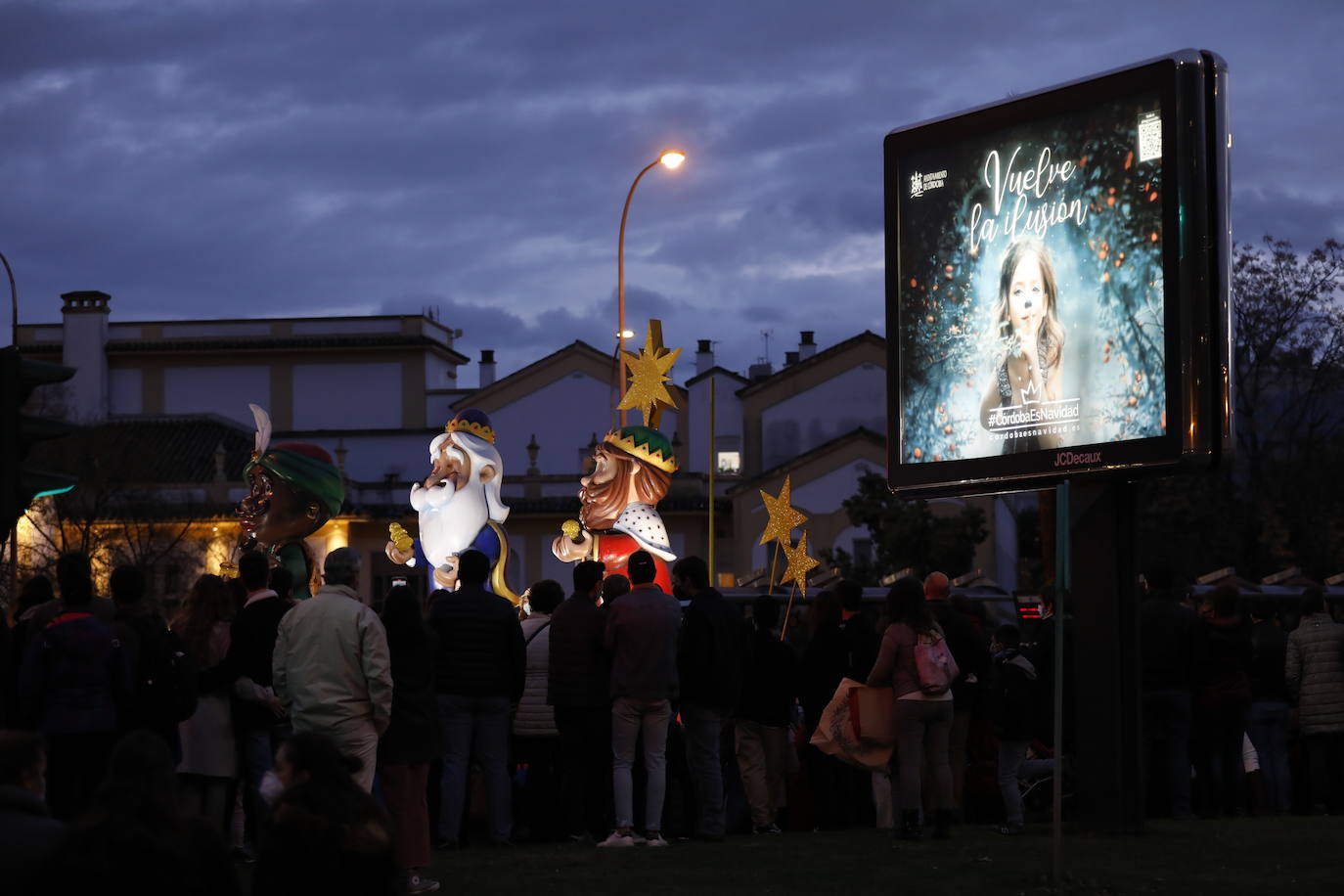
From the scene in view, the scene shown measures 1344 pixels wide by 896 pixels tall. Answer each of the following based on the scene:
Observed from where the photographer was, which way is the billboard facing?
facing the viewer and to the left of the viewer

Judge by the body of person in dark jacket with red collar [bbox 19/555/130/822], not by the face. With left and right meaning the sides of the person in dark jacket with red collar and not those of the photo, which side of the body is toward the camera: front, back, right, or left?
back

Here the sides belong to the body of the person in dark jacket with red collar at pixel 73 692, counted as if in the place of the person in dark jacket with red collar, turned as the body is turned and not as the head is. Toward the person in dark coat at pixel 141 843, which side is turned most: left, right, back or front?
back

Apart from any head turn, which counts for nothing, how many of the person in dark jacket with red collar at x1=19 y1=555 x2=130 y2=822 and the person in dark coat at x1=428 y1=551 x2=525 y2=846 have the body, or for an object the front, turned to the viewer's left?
0

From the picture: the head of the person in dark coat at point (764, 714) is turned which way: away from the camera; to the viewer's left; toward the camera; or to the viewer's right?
away from the camera

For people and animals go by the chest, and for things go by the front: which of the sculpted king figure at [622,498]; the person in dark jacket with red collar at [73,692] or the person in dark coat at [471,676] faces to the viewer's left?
the sculpted king figure

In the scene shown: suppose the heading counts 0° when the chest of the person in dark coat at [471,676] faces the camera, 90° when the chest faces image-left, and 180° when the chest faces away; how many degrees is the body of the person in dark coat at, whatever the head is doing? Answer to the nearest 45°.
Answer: approximately 180°

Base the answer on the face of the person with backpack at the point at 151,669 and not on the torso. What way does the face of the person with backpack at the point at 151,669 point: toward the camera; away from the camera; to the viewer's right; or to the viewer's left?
away from the camera

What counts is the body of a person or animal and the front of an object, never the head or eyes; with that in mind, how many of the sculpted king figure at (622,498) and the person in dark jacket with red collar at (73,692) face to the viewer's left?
1

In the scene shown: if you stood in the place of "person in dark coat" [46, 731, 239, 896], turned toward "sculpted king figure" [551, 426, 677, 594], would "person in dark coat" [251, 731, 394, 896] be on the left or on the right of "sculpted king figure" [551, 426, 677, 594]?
right

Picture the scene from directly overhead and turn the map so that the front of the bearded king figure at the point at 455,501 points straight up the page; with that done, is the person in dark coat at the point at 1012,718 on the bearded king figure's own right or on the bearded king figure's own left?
on the bearded king figure's own left

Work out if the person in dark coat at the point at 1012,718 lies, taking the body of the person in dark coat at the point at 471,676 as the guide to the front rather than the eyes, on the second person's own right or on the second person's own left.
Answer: on the second person's own right

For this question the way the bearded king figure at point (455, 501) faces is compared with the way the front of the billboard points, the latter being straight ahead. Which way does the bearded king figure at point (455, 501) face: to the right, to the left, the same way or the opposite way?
the same way

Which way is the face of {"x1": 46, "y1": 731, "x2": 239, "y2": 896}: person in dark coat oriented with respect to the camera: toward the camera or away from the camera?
away from the camera

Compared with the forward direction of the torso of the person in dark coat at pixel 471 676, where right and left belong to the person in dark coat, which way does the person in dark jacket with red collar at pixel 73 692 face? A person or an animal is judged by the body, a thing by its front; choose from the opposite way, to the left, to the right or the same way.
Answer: the same way

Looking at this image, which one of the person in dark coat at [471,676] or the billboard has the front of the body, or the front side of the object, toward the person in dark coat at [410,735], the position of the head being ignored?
the billboard

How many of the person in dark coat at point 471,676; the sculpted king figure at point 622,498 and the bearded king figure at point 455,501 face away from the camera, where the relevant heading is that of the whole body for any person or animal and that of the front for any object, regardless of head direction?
1
